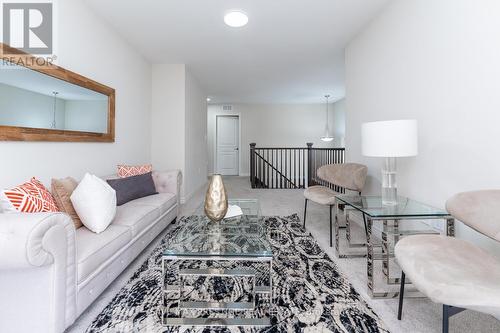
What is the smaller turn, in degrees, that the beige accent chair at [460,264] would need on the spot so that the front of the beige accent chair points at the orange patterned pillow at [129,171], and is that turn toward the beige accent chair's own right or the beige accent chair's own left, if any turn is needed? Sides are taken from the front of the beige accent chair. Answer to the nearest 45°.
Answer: approximately 45° to the beige accent chair's own right

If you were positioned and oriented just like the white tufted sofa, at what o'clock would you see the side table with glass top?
The side table with glass top is roughly at 11 o'clock from the white tufted sofa.

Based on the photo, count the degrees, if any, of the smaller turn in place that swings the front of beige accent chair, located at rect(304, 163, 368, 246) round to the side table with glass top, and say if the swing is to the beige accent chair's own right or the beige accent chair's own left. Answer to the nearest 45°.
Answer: approximately 45° to the beige accent chair's own left

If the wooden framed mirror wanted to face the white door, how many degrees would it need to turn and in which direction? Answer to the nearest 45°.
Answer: approximately 90° to its left

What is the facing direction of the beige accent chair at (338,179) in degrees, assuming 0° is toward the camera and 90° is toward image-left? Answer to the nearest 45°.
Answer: approximately 45°

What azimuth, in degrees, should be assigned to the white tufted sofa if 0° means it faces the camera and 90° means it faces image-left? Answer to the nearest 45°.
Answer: approximately 315°
